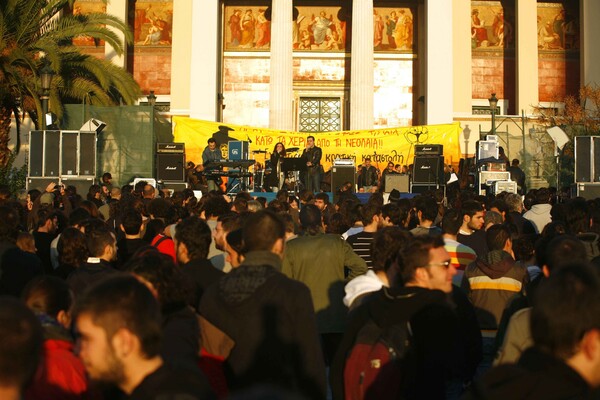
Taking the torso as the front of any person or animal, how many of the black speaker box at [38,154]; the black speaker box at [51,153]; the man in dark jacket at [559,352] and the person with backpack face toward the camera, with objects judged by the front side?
2

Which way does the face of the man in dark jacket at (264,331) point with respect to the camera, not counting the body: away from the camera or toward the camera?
away from the camera

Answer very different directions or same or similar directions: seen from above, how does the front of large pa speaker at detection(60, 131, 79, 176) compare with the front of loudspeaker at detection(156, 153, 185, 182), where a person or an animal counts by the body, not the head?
same or similar directions

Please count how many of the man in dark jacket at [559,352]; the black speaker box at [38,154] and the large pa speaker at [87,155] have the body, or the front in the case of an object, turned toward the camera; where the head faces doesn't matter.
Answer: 2

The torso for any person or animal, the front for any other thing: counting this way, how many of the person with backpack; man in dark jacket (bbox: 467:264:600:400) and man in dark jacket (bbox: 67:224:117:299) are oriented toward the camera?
0

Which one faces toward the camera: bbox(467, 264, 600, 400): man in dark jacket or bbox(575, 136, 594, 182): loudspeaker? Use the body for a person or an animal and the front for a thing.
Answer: the loudspeaker

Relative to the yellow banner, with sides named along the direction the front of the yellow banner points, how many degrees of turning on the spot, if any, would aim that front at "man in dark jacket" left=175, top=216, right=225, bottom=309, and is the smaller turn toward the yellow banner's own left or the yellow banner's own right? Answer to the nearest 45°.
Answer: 0° — it already faces them

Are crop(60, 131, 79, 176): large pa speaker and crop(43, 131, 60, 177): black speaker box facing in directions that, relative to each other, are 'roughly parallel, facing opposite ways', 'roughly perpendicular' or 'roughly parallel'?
roughly parallel

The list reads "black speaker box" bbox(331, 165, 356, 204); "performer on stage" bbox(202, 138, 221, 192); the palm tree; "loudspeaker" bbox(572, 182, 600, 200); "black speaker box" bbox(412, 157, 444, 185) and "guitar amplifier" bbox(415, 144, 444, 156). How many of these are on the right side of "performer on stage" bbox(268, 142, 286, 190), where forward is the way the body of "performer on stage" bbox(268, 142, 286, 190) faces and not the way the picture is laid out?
2

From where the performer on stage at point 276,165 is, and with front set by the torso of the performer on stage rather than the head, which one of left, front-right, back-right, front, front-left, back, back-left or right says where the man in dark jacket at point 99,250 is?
front

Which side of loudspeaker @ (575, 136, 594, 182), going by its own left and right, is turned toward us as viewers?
front

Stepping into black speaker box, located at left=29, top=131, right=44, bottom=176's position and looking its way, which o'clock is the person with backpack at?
The person with backpack is roughly at 12 o'clock from the black speaker box.

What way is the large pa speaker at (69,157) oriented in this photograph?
toward the camera

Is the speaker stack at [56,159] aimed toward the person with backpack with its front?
yes

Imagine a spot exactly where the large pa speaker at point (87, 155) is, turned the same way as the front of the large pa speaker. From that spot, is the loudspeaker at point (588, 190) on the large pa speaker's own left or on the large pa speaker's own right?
on the large pa speaker's own left

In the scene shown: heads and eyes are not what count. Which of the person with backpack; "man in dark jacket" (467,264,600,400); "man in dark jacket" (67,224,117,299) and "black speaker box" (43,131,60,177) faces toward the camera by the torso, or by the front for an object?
the black speaker box

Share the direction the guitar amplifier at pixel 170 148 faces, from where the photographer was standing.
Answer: facing the viewer
